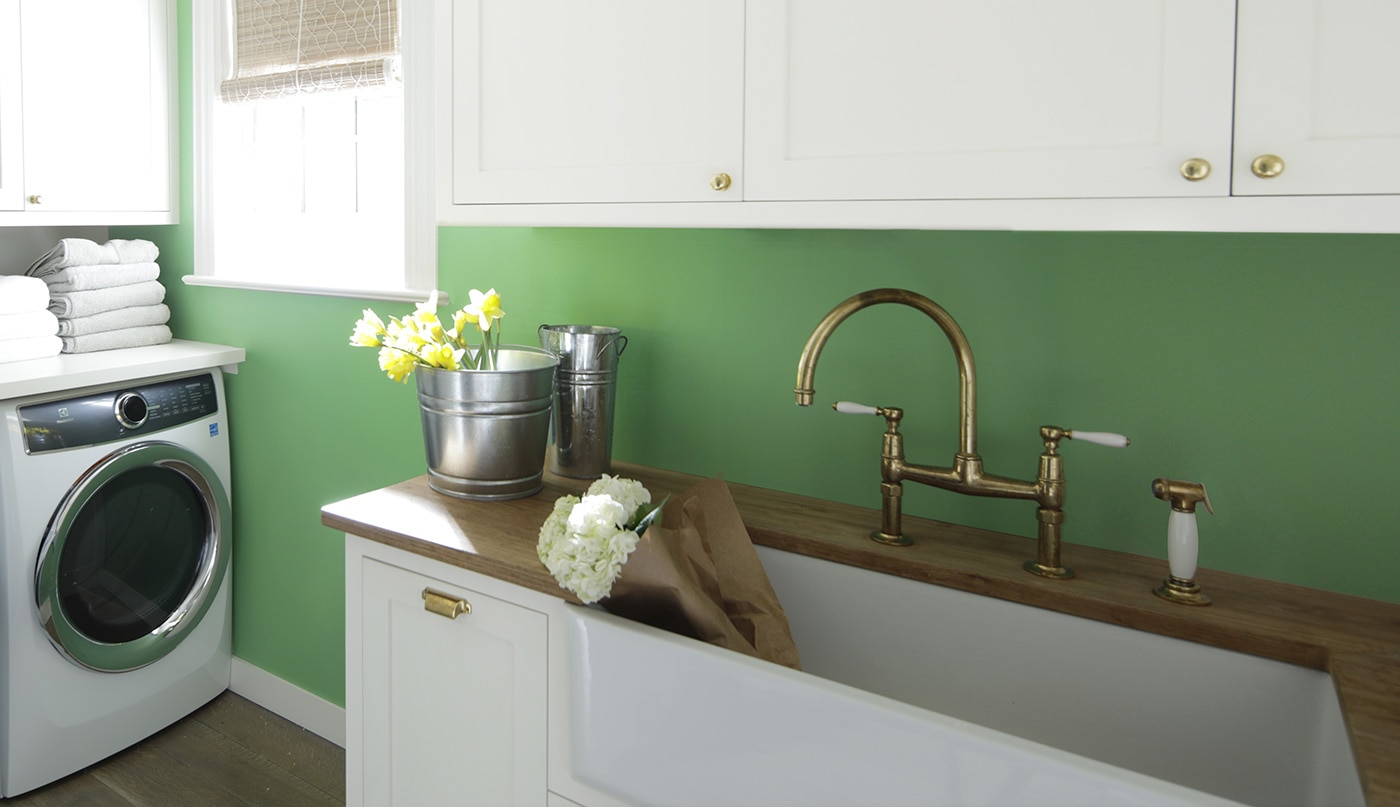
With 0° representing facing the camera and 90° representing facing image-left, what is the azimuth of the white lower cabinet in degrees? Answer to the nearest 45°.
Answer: approximately 45°

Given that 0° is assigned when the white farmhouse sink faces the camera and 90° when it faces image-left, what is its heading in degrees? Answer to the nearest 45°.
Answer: approximately 45°

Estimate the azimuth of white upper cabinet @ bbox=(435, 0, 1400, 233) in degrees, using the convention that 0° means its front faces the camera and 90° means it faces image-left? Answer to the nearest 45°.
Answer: approximately 45°
